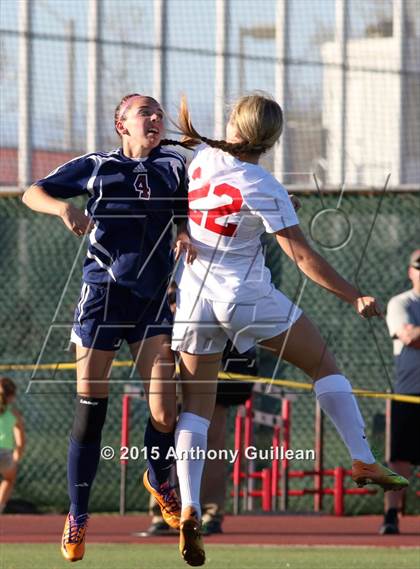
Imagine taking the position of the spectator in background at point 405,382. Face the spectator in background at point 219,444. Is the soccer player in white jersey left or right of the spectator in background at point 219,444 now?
left

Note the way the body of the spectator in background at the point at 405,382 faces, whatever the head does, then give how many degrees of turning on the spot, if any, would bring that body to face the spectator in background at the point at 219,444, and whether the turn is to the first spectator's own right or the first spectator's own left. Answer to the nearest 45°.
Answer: approximately 45° to the first spectator's own right

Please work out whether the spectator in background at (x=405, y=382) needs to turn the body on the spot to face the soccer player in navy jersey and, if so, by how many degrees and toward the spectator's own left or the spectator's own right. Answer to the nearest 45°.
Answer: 0° — they already face them

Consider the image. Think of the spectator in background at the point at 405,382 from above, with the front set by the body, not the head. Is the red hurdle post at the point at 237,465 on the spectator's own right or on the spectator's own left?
on the spectator's own right

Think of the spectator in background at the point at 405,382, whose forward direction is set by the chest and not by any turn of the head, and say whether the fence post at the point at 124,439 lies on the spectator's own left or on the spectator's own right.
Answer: on the spectator's own right

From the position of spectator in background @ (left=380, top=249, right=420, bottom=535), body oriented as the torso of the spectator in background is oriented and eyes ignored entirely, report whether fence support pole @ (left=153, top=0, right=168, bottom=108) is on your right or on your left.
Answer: on your right
